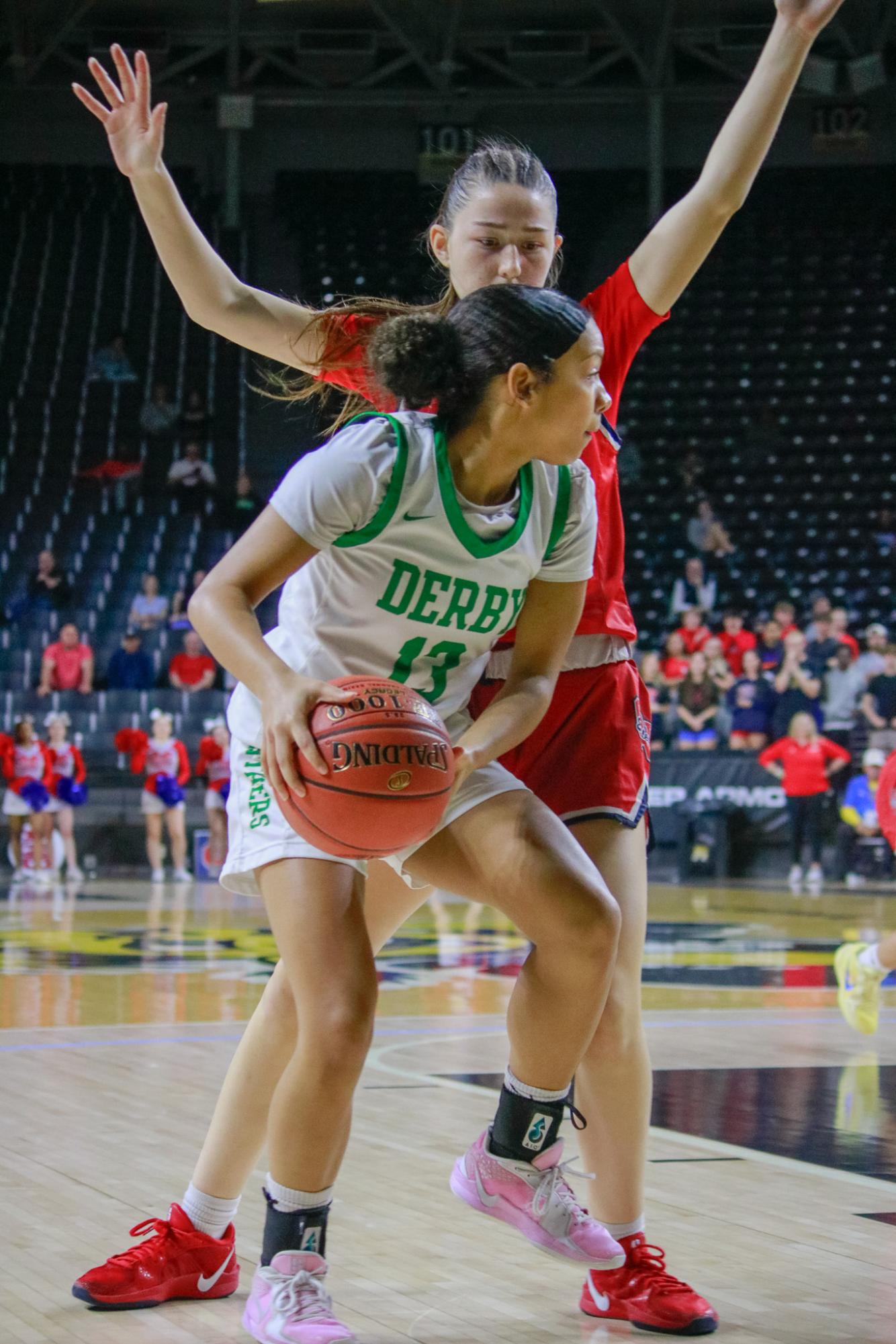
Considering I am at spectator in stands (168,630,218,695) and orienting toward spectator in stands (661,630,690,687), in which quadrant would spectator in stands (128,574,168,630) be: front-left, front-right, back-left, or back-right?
back-left

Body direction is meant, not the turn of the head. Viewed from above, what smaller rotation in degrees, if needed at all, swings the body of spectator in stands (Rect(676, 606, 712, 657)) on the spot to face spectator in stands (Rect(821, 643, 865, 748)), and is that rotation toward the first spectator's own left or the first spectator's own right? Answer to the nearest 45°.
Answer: approximately 45° to the first spectator's own left

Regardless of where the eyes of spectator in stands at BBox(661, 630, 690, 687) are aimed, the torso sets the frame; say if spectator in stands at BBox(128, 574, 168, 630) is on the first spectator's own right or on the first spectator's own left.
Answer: on the first spectator's own right

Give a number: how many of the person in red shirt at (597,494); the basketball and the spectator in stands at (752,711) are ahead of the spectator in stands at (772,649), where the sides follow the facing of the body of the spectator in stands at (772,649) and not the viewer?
3

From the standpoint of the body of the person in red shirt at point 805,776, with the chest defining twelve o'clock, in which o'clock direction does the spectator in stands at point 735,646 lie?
The spectator in stands is roughly at 5 o'clock from the person in red shirt.

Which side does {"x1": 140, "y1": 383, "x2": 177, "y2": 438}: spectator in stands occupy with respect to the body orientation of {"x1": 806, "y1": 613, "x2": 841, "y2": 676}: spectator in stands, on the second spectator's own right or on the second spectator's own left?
on the second spectator's own right

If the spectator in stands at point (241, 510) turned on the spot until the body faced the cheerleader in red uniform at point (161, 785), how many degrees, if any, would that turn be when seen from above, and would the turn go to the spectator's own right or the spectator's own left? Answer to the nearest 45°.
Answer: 0° — they already face them

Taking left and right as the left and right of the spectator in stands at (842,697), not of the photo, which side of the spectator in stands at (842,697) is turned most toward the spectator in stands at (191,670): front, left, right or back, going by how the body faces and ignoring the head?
right
